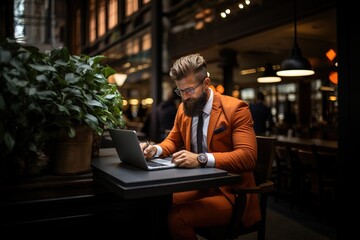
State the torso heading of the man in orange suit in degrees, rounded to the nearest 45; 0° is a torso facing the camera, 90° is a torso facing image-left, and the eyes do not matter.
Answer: approximately 45°

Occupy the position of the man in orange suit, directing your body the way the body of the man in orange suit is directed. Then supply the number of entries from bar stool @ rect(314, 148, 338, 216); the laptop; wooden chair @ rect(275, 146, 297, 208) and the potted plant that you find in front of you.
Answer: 2

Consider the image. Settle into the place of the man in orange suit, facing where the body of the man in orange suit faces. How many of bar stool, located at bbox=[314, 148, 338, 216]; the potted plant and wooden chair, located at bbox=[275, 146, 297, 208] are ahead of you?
1

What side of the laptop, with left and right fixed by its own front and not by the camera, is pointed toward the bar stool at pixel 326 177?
front

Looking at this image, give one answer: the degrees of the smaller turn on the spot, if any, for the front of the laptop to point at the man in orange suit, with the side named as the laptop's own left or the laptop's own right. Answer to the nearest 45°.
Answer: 0° — it already faces them

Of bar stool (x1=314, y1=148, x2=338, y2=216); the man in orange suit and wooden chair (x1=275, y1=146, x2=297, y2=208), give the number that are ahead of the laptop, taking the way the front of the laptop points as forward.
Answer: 3

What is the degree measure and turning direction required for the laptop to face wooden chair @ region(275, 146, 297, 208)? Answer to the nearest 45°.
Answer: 0° — it already faces it

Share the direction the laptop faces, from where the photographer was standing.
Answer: facing away from the viewer and to the right of the viewer

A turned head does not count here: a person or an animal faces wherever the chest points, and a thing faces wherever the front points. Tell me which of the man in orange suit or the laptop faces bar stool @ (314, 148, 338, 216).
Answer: the laptop

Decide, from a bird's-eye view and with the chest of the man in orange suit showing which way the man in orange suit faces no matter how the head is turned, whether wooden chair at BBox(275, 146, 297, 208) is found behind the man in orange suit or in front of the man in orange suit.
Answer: behind

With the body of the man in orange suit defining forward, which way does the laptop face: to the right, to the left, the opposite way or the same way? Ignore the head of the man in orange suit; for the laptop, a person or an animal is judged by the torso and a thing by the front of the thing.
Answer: the opposite way

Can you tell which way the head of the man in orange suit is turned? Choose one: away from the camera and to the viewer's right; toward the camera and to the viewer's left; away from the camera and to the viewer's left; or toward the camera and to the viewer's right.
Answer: toward the camera and to the viewer's left

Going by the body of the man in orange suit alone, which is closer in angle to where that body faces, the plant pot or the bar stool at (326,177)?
the plant pot
